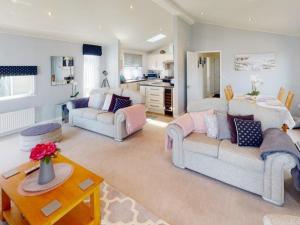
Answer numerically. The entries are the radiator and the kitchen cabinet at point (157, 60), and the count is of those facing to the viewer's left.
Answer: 0

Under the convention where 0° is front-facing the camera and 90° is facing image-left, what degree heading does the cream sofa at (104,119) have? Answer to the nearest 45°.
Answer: approximately 45°

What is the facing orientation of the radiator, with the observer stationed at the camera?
facing the viewer and to the right of the viewer

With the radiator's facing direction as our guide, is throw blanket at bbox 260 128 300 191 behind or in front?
in front

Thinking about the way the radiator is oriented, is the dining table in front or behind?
in front

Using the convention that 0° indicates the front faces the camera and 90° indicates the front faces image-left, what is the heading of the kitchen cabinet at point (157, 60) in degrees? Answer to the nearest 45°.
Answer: approximately 0°

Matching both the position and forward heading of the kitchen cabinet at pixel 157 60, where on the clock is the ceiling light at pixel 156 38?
The ceiling light is roughly at 12 o'clock from the kitchen cabinet.

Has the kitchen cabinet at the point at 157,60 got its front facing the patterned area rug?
yes

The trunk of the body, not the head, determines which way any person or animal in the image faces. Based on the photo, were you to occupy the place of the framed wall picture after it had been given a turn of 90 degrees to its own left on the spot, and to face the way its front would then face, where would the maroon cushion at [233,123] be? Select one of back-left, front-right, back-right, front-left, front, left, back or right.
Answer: front-right

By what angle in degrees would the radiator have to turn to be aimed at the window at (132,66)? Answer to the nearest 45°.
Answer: approximately 90° to its left

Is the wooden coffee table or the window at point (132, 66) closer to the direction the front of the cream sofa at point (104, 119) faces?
the wooden coffee table
